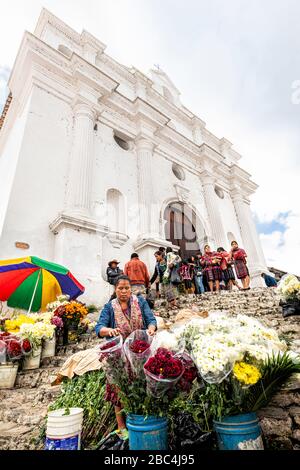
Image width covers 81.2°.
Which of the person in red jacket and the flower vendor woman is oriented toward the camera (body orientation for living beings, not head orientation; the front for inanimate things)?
the flower vendor woman

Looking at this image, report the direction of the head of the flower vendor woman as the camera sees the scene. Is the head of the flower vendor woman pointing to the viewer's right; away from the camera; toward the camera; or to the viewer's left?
toward the camera

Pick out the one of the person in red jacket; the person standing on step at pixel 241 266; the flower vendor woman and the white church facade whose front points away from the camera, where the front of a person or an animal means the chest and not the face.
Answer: the person in red jacket

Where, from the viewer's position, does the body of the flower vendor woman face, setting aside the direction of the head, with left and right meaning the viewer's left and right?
facing the viewer

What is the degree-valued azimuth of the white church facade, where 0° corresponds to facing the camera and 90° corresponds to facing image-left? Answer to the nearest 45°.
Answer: approximately 315°

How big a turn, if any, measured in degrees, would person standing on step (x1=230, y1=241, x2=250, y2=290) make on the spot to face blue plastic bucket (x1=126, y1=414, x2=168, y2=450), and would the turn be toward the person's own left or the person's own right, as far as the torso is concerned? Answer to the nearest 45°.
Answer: approximately 45° to the person's own left

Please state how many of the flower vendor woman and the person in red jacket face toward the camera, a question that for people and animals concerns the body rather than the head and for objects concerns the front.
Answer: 1

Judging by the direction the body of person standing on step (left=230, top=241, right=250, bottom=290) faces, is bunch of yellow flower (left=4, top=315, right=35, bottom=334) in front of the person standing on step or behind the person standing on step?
in front

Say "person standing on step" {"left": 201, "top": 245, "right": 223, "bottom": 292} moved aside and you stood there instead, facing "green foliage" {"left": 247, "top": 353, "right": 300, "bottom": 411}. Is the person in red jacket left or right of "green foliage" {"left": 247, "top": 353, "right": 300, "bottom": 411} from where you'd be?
right

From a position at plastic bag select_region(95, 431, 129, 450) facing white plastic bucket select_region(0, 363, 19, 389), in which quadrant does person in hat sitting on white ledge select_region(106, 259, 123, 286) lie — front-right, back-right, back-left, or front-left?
front-right

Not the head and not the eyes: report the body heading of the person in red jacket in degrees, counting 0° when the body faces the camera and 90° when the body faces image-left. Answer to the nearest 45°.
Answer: approximately 180°

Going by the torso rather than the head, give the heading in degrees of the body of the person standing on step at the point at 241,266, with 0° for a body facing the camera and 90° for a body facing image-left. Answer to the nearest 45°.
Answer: approximately 45°
